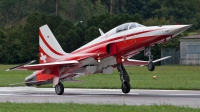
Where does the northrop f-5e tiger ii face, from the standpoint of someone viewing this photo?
facing the viewer and to the right of the viewer
